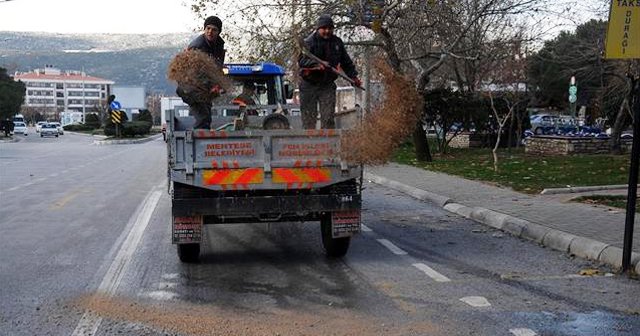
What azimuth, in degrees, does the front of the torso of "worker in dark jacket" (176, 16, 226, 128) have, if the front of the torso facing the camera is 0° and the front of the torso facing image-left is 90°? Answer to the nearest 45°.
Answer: approximately 45°

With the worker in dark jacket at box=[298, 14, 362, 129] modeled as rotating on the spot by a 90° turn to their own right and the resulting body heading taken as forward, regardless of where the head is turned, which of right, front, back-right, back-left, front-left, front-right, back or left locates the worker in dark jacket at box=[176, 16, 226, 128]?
front

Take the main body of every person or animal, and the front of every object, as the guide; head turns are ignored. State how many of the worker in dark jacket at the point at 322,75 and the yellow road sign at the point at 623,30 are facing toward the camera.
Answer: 2

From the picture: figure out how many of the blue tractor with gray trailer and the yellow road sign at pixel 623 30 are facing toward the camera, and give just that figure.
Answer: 1

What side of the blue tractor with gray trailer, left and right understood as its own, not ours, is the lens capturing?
back

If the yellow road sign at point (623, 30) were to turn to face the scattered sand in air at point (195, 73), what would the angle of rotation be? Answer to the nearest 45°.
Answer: approximately 90° to its right

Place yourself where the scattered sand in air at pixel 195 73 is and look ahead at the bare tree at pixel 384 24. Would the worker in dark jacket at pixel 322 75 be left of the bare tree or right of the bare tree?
right

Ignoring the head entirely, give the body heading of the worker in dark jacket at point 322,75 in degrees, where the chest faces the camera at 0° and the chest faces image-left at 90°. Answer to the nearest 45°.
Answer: approximately 0°
